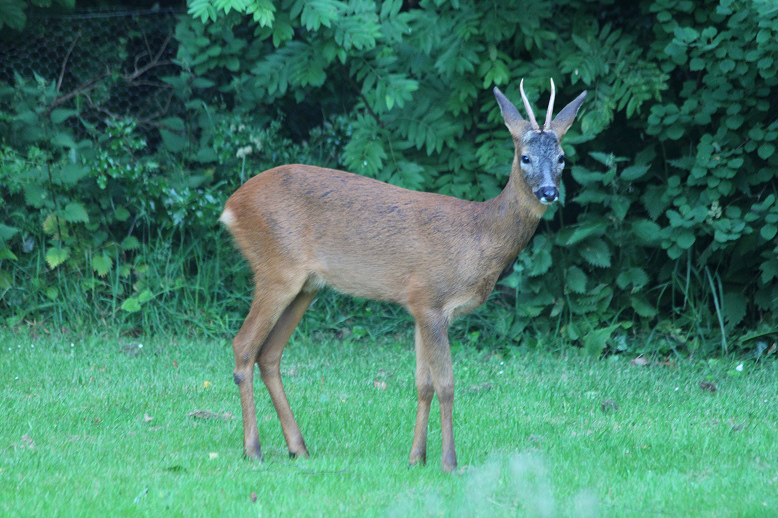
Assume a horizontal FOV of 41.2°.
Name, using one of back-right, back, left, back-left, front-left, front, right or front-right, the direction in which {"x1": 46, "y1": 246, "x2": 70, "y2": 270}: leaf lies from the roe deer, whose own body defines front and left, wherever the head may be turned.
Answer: back-left

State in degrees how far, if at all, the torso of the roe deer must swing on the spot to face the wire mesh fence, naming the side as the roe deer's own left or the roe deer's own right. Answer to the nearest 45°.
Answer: approximately 135° to the roe deer's own left

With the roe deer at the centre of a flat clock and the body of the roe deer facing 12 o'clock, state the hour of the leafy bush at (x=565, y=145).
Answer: The leafy bush is roughly at 10 o'clock from the roe deer.

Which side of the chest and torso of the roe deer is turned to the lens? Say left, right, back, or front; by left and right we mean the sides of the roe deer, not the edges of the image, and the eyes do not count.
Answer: right
